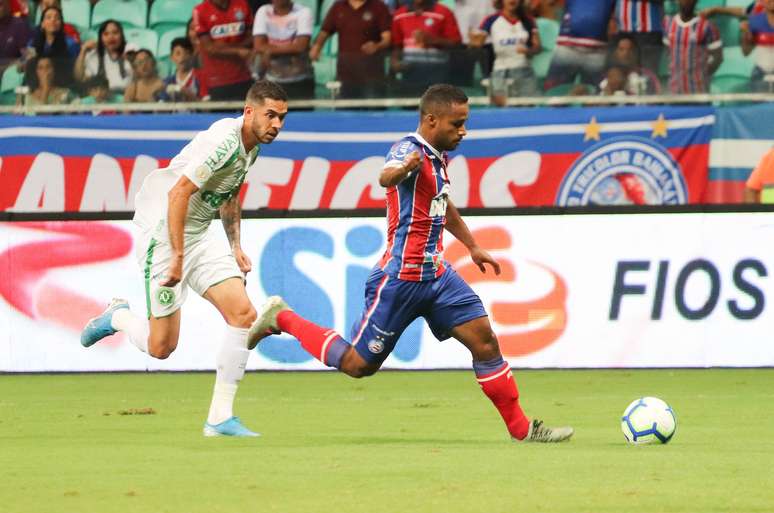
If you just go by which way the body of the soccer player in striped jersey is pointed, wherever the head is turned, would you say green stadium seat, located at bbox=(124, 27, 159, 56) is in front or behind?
behind

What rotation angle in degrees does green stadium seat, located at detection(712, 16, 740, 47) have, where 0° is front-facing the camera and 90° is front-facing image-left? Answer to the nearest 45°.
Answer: approximately 0°

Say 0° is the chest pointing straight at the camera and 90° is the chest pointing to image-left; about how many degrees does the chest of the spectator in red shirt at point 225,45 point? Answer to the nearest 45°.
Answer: approximately 0°

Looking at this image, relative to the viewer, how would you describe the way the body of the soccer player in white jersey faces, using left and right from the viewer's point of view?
facing the viewer and to the right of the viewer

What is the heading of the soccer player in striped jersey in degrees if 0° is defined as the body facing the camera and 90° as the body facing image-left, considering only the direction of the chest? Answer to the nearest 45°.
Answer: approximately 315°

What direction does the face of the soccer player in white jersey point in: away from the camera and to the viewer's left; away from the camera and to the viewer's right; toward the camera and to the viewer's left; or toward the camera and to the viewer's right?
toward the camera and to the viewer's right
